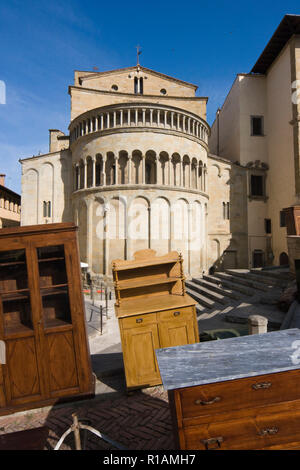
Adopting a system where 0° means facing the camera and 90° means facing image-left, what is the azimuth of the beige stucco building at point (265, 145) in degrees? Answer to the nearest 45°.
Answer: approximately 45°

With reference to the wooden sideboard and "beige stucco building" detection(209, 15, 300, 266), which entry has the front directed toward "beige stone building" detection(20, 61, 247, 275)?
"beige stucco building" detection(209, 15, 300, 266)

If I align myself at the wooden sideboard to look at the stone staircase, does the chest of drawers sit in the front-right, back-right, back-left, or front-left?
back-right

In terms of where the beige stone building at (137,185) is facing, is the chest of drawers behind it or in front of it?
behind

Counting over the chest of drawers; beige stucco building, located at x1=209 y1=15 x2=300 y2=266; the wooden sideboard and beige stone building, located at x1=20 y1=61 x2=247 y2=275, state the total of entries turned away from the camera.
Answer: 1

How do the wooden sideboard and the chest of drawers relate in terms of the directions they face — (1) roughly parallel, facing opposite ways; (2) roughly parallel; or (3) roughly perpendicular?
roughly parallel

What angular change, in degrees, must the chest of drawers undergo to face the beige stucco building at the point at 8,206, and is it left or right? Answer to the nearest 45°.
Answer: approximately 135° to its right

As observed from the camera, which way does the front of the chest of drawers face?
facing the viewer

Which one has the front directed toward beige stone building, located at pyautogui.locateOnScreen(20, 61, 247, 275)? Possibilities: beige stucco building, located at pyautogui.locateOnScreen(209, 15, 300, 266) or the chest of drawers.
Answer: beige stucco building, located at pyautogui.locateOnScreen(209, 15, 300, 266)

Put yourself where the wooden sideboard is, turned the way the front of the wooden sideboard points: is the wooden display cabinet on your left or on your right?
on your right

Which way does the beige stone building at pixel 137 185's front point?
away from the camera

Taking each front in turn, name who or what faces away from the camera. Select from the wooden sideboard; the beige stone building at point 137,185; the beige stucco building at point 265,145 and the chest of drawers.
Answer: the beige stone building at point 137,185

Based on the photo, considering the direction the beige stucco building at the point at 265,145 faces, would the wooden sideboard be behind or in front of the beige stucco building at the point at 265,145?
in front

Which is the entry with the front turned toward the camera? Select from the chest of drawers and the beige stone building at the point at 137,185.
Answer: the chest of drawers

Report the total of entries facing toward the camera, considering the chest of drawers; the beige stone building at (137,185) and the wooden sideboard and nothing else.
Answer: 2

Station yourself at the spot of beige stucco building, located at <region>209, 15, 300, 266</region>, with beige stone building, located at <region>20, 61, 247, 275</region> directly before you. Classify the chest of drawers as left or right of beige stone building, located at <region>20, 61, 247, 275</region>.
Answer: left

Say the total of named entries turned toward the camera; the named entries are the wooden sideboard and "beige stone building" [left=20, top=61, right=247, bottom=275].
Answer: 1

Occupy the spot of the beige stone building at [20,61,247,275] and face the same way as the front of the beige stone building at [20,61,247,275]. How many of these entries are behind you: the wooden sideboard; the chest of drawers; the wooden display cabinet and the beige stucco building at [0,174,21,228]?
3

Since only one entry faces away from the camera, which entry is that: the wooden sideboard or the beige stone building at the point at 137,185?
the beige stone building

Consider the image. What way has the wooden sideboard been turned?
toward the camera

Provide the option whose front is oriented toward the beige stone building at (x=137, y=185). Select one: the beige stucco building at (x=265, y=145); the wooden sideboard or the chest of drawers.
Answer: the beige stucco building at (x=265, y=145)
